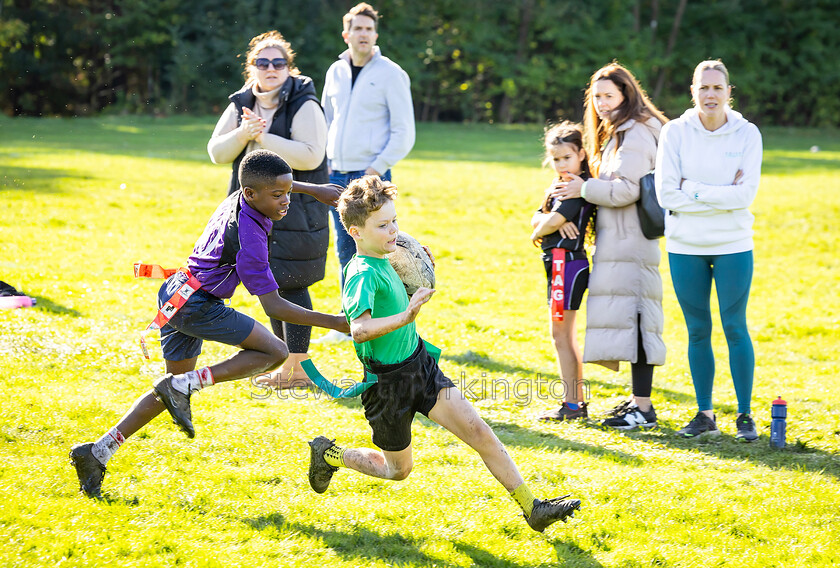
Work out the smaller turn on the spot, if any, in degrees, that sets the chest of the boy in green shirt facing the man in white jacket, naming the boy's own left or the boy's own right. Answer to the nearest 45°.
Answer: approximately 135° to the boy's own left

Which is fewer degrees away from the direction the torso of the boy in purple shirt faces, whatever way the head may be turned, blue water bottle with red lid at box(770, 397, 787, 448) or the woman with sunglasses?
the blue water bottle with red lid

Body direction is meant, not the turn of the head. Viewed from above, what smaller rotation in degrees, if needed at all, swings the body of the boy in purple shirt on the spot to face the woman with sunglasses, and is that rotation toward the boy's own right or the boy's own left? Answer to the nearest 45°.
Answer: approximately 90° to the boy's own left

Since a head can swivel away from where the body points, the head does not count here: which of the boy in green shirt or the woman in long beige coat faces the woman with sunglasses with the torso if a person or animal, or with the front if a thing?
the woman in long beige coat

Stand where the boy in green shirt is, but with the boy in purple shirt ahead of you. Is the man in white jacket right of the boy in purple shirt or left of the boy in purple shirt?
right

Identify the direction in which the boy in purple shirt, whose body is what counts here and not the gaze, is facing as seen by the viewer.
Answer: to the viewer's right

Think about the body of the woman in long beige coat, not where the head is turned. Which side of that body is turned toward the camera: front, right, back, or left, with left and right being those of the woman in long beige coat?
left

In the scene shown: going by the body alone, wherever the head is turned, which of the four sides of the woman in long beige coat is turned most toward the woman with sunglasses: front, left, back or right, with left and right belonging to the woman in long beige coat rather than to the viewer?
front

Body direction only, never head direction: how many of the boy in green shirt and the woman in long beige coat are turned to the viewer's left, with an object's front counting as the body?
1

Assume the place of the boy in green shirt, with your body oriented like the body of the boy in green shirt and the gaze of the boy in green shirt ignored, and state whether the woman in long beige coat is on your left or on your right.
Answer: on your left

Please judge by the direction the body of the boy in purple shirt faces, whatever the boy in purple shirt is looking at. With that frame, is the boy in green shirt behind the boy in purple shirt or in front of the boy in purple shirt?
in front

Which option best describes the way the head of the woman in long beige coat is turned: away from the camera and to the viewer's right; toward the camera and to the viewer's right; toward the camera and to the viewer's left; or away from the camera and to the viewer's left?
toward the camera and to the viewer's left

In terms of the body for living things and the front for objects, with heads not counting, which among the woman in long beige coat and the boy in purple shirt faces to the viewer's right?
the boy in purple shirt
